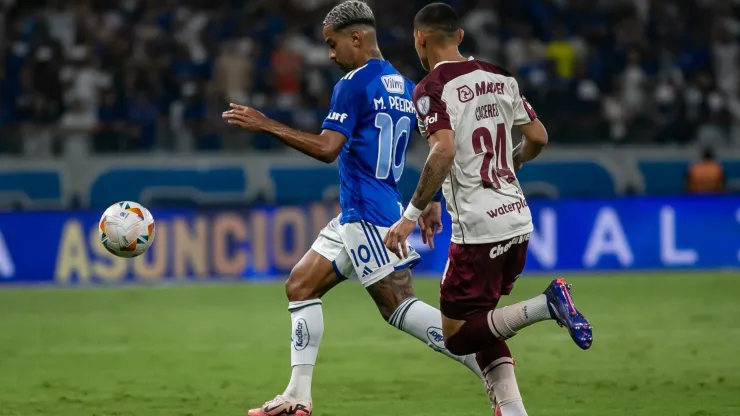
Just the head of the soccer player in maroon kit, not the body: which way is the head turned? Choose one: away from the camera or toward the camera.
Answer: away from the camera

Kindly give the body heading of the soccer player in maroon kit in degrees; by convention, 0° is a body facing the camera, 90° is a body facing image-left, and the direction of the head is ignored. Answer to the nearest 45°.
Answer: approximately 135°
